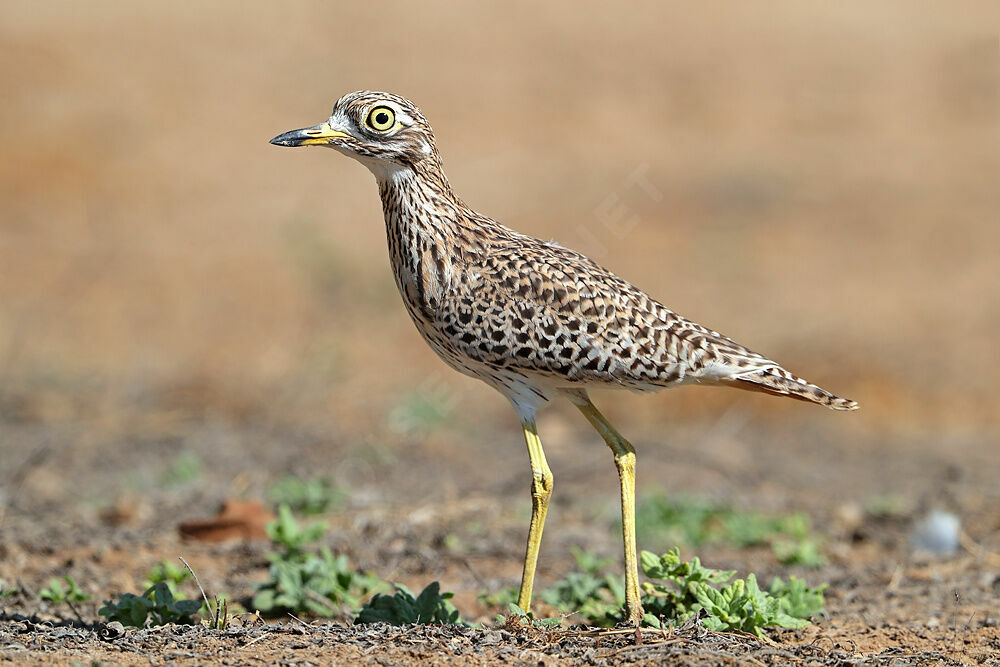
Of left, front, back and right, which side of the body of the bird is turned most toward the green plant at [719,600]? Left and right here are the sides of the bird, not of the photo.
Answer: back

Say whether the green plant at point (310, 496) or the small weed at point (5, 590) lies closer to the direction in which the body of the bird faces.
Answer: the small weed

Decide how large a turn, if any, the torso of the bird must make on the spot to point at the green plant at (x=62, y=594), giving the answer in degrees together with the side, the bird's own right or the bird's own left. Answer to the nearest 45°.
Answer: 0° — it already faces it

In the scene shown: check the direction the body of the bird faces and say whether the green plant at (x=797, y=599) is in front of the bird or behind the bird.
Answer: behind

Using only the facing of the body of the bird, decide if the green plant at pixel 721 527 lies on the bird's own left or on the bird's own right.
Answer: on the bird's own right

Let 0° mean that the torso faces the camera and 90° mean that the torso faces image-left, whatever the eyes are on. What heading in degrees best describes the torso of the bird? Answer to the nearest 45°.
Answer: approximately 90°

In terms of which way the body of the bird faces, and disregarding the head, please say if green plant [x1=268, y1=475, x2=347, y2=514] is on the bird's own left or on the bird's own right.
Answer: on the bird's own right

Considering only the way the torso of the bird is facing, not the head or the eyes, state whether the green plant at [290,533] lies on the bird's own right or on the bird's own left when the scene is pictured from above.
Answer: on the bird's own right

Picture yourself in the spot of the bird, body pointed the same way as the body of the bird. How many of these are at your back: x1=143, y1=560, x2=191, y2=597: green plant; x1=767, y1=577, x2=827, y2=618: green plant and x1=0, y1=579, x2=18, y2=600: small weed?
1

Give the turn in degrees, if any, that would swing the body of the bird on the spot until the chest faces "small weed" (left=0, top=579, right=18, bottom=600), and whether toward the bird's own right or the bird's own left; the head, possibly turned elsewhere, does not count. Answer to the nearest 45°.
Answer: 0° — it already faces it
